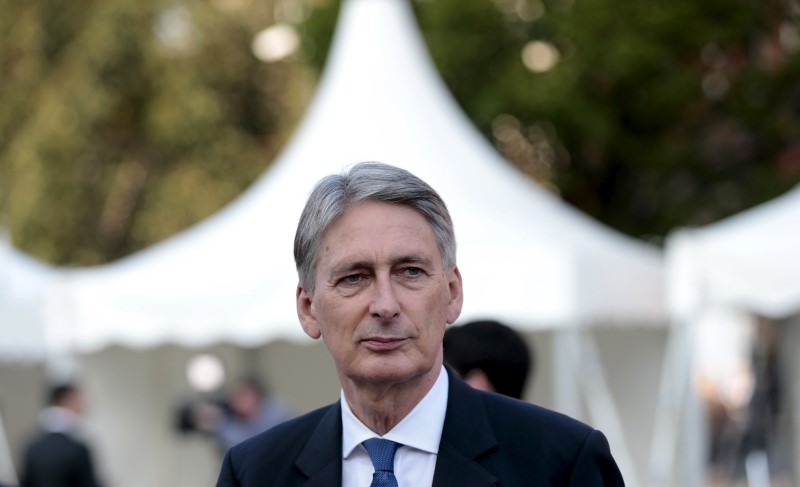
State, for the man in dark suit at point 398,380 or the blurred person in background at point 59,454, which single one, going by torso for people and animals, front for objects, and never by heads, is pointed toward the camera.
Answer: the man in dark suit

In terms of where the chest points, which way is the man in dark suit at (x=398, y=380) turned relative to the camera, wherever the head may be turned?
toward the camera

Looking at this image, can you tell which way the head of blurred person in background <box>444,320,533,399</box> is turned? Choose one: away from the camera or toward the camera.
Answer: away from the camera

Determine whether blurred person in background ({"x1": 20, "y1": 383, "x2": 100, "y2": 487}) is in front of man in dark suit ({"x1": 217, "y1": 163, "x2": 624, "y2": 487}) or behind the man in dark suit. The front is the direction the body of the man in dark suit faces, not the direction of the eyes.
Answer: behind

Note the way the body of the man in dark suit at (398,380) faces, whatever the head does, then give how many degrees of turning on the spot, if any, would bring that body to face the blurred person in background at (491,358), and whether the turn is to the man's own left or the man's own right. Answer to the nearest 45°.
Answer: approximately 180°

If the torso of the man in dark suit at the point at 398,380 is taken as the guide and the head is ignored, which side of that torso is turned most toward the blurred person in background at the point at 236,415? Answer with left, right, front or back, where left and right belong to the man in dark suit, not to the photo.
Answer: back

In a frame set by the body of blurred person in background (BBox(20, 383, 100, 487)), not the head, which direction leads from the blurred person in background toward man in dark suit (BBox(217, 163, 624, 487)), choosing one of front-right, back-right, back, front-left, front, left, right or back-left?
back-right
